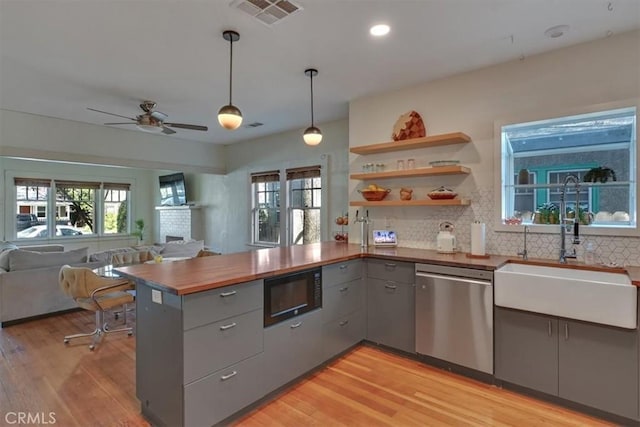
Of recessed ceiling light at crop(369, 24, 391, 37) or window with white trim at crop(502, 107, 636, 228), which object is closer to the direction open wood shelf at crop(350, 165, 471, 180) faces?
the recessed ceiling light

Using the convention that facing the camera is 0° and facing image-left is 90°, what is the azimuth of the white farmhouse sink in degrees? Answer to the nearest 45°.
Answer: approximately 45°

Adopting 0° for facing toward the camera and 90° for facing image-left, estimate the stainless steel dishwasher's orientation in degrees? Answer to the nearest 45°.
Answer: approximately 45°

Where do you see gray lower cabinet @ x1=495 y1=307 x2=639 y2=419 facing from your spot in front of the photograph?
facing the viewer and to the left of the viewer

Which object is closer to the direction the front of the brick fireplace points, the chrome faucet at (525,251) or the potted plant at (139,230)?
the chrome faucet

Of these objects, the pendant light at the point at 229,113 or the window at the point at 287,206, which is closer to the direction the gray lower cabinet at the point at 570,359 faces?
the pendant light

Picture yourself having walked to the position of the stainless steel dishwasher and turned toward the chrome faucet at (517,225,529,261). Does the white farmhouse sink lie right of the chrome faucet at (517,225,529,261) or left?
right

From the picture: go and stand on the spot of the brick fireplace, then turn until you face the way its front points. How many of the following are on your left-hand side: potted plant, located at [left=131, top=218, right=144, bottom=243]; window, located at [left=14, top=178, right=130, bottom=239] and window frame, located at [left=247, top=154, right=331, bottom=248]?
1

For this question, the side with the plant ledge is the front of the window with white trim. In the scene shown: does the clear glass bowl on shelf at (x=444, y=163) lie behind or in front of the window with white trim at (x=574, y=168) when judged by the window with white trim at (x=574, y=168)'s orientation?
in front
